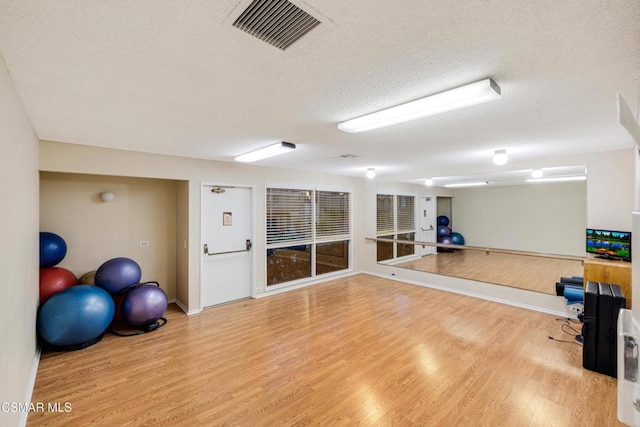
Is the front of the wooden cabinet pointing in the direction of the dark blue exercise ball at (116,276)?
yes

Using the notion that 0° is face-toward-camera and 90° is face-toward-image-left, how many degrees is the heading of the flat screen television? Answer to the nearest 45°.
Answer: approximately 45°

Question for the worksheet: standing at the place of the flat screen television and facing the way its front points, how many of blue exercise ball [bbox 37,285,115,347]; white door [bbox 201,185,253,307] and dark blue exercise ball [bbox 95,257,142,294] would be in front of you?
3

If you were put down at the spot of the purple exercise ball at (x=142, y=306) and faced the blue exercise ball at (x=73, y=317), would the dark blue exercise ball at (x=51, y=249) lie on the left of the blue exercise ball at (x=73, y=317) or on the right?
right

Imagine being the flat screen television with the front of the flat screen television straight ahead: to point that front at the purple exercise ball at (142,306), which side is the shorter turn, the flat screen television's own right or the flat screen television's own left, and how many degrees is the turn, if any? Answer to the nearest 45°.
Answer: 0° — it already faces it

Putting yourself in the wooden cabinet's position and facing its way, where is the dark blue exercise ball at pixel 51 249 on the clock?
The dark blue exercise ball is roughly at 2 o'clock from the wooden cabinet.

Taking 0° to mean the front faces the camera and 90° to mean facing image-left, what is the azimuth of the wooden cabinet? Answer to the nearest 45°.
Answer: approximately 45°

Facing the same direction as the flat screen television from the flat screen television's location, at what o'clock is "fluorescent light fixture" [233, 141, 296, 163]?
The fluorescent light fixture is roughly at 12 o'clock from the flat screen television.

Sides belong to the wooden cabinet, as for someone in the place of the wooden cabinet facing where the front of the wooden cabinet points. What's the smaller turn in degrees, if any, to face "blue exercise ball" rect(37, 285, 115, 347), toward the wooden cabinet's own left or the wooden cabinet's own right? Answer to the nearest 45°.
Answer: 0° — it already faces it

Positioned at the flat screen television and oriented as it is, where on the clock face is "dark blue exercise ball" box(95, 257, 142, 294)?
The dark blue exercise ball is roughly at 12 o'clock from the flat screen television.
